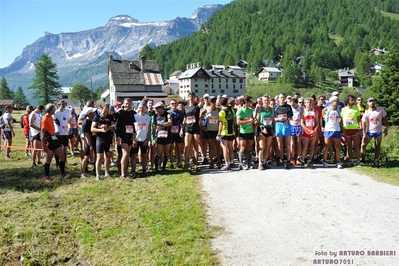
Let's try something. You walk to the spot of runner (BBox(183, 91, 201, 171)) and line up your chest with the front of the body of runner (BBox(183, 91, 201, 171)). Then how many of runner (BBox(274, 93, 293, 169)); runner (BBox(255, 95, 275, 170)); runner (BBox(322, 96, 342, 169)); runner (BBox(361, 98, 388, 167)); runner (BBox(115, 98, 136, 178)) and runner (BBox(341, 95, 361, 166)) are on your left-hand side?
5

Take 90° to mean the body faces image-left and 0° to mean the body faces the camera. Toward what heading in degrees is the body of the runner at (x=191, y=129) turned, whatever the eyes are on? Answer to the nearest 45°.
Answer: approximately 0°

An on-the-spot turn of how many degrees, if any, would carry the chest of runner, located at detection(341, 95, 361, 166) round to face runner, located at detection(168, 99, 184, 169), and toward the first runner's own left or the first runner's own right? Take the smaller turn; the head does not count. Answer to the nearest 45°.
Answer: approximately 90° to the first runner's own right

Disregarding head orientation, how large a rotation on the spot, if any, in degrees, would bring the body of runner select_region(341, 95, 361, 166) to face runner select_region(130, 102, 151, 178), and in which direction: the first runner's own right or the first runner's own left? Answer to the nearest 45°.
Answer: approximately 45° to the first runner's own right

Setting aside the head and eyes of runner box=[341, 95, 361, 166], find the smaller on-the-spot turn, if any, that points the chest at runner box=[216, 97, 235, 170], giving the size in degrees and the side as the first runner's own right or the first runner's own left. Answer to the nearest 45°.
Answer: approximately 45° to the first runner's own right

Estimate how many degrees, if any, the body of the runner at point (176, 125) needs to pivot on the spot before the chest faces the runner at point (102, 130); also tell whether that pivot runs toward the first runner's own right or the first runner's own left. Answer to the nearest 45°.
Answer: approximately 45° to the first runner's own right
